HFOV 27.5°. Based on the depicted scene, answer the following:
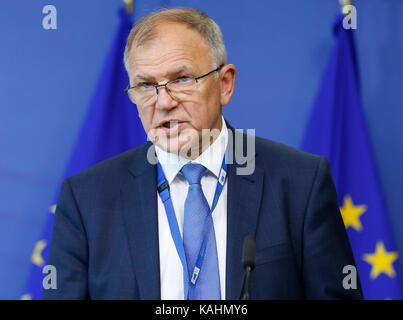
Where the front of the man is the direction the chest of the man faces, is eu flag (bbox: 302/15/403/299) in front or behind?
behind

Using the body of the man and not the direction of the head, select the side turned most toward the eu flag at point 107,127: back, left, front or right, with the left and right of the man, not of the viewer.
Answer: back

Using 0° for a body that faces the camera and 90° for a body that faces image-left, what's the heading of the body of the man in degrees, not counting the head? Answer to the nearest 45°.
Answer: approximately 0°
